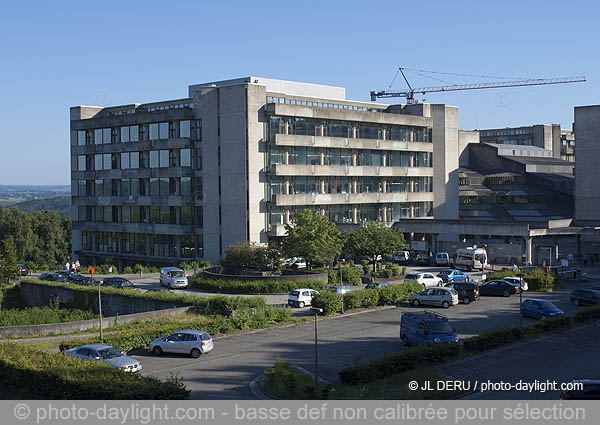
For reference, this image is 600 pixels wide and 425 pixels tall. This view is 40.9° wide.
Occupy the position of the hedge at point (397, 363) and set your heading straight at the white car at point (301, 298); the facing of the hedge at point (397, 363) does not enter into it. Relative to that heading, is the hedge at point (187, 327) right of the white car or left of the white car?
left

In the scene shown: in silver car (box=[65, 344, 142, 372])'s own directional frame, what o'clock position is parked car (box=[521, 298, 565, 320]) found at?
The parked car is roughly at 10 o'clock from the silver car.

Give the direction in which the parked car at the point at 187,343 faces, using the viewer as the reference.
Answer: facing away from the viewer and to the left of the viewer

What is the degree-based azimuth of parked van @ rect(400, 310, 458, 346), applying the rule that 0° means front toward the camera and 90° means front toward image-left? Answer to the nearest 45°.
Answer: approximately 315°

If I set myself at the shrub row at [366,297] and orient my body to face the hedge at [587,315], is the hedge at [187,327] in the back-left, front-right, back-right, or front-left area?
back-right
